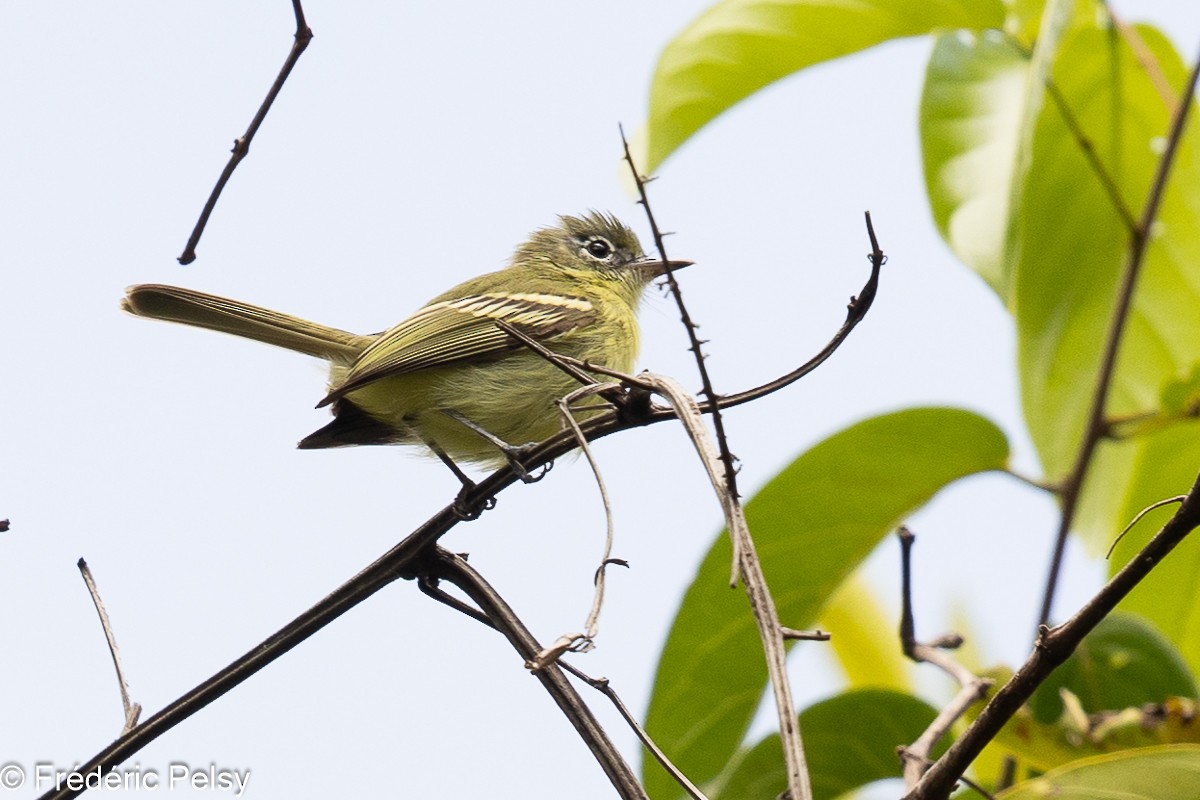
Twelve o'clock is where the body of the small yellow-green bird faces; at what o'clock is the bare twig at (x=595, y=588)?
The bare twig is roughly at 12 o'clock from the small yellow-green bird.

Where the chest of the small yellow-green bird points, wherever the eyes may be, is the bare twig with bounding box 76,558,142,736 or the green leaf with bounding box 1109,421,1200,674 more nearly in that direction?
the green leaf

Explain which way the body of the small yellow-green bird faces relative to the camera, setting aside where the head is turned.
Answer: to the viewer's right

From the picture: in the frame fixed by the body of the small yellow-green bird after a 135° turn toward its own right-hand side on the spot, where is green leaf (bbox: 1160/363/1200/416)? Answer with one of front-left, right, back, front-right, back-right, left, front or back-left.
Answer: left

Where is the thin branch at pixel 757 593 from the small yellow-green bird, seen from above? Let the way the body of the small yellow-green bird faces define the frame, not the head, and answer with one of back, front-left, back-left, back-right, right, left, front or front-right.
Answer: front
